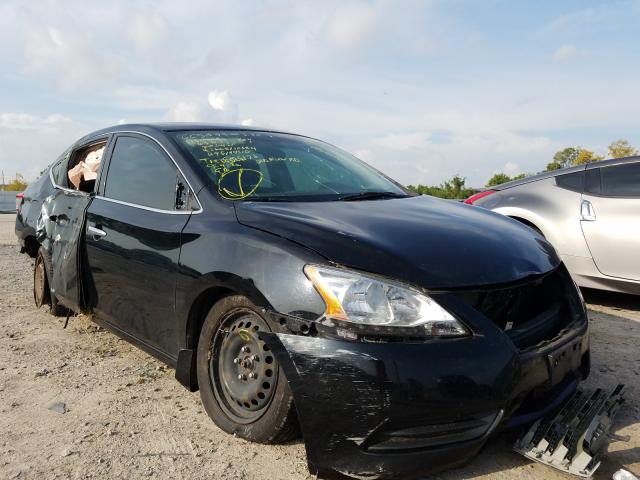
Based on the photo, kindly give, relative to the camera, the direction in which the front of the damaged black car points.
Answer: facing the viewer and to the right of the viewer

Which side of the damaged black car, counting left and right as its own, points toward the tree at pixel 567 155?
left

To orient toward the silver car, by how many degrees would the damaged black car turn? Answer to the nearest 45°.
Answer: approximately 90° to its left

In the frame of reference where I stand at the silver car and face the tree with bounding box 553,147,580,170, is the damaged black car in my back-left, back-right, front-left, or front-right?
back-left
